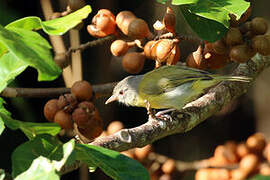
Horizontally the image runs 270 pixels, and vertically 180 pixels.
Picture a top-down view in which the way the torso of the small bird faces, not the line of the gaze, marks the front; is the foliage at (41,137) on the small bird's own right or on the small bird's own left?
on the small bird's own left

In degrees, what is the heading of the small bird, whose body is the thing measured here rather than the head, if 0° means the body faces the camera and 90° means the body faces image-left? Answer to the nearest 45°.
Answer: approximately 90°

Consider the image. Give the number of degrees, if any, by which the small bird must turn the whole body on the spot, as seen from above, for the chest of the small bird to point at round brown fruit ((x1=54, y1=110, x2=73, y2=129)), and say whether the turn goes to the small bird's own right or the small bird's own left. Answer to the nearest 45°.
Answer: approximately 45° to the small bird's own left

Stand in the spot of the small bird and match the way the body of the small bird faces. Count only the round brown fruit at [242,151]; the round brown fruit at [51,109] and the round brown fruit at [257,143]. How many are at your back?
2

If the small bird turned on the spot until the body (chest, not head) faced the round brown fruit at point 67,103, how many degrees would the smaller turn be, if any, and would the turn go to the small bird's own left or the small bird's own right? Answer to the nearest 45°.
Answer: approximately 45° to the small bird's own left

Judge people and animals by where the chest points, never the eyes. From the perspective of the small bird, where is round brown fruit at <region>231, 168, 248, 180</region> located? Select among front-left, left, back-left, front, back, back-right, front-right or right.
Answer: back-left

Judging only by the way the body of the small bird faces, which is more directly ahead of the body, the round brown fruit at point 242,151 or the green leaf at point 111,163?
the green leaf
